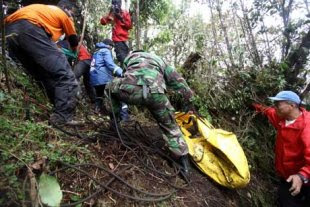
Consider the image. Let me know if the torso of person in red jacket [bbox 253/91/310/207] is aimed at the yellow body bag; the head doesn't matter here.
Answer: yes

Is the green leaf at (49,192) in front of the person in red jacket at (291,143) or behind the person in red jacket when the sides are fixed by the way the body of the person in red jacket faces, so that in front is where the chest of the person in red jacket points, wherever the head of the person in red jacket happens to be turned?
in front

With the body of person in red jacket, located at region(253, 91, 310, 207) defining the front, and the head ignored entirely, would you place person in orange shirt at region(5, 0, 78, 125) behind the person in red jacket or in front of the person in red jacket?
in front

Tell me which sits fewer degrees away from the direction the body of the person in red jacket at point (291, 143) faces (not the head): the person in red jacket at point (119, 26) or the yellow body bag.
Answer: the yellow body bag

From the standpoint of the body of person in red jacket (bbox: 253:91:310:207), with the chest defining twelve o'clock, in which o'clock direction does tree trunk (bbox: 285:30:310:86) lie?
The tree trunk is roughly at 4 o'clock from the person in red jacket.

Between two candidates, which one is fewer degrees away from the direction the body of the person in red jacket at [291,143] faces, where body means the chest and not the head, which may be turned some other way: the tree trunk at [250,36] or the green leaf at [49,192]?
the green leaf
